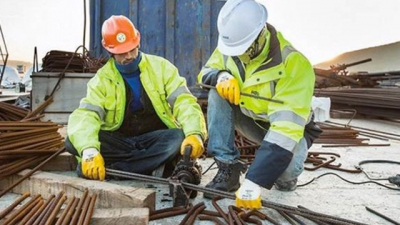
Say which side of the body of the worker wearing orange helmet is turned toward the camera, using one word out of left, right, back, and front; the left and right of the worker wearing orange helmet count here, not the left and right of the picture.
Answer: front

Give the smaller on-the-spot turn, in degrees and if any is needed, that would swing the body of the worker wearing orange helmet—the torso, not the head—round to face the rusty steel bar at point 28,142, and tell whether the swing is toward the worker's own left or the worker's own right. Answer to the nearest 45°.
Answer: approximately 90° to the worker's own right

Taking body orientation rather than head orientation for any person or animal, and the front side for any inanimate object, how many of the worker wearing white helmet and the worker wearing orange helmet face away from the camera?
0

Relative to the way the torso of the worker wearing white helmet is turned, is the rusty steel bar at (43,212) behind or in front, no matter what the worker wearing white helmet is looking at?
in front

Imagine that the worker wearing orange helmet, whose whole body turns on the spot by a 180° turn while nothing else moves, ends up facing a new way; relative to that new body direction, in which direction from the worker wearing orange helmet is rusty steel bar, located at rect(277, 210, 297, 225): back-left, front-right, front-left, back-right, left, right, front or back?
back-right

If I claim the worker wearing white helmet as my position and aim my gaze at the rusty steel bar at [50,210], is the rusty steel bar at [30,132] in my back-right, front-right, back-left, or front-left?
front-right

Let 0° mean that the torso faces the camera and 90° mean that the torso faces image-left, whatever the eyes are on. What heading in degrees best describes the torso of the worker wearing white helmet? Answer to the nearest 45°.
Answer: approximately 45°

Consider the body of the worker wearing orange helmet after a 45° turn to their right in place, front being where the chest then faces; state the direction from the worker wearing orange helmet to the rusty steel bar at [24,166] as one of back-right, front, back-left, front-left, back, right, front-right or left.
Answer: front-right

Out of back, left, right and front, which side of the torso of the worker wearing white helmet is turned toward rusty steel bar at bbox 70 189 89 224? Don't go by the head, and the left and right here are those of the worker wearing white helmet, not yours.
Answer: front

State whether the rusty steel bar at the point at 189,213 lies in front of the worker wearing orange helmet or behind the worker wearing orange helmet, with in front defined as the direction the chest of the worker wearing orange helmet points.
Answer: in front

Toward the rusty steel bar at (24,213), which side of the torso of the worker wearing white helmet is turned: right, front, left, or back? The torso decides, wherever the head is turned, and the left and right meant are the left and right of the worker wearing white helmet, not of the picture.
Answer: front

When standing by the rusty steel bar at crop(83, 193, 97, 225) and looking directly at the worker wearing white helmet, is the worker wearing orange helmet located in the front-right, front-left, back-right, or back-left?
front-left

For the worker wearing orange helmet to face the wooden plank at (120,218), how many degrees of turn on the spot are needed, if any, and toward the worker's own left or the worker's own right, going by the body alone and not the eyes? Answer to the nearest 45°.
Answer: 0° — they already face it
